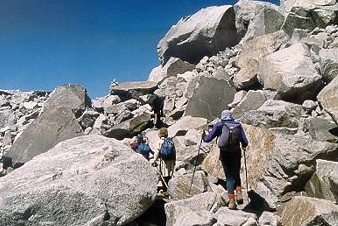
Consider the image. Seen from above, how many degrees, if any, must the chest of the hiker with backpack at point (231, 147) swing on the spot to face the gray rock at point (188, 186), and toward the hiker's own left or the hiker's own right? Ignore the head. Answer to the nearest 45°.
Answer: approximately 45° to the hiker's own left

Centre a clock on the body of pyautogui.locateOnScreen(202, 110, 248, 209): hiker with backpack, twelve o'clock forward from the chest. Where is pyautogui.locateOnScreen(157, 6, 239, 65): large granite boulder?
The large granite boulder is roughly at 12 o'clock from the hiker with backpack.

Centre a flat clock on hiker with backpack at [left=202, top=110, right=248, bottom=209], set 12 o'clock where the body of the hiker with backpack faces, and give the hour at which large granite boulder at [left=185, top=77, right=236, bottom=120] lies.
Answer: The large granite boulder is roughly at 12 o'clock from the hiker with backpack.

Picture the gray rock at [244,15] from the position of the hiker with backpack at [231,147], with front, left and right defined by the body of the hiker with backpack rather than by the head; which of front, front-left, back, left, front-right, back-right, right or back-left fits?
front

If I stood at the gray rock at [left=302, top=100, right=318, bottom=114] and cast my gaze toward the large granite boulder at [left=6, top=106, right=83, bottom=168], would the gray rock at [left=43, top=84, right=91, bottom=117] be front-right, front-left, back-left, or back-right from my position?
front-right

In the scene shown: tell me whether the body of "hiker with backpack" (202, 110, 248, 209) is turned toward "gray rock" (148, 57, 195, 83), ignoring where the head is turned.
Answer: yes

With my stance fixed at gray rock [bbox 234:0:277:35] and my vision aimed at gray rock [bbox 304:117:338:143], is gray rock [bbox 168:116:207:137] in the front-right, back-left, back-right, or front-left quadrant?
front-right

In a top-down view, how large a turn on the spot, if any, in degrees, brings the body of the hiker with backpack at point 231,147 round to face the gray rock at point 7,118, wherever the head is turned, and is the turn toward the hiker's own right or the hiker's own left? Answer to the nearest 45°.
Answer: approximately 45° to the hiker's own left

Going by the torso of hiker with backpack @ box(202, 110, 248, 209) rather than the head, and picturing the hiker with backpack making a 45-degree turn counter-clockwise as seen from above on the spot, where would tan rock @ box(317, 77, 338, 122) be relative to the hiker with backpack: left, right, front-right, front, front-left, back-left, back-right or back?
right

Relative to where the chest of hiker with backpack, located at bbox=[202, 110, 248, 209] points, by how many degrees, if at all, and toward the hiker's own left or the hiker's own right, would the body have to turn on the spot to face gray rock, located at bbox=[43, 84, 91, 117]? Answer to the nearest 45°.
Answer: approximately 45° to the hiker's own left

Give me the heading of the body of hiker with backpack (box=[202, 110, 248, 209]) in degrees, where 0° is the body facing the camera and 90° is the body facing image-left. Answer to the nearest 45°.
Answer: approximately 180°

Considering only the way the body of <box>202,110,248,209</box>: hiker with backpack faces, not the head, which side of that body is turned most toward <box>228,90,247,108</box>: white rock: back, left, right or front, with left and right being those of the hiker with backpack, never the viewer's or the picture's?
front

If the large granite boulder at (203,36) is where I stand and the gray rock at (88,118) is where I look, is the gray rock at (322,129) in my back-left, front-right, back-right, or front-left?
front-left

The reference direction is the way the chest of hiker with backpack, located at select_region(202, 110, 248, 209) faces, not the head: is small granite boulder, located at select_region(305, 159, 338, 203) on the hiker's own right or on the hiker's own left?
on the hiker's own right
